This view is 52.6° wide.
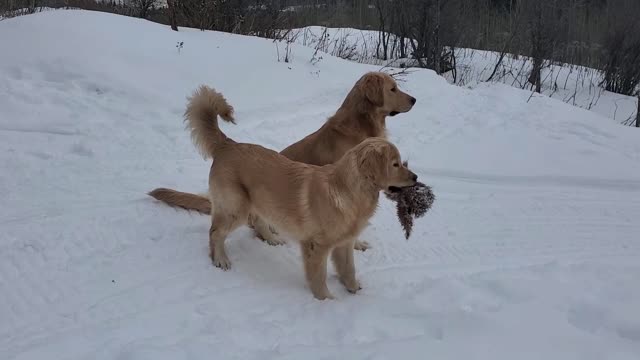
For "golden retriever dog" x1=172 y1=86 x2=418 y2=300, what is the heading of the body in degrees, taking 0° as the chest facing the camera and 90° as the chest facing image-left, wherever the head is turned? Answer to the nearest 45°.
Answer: approximately 315°

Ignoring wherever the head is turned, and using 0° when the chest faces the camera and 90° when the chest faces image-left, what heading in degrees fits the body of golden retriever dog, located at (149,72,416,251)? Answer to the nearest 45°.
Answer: approximately 270°

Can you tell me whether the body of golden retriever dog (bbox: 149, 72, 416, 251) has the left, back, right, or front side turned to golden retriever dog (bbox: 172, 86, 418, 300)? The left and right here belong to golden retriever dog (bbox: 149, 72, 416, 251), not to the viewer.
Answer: right

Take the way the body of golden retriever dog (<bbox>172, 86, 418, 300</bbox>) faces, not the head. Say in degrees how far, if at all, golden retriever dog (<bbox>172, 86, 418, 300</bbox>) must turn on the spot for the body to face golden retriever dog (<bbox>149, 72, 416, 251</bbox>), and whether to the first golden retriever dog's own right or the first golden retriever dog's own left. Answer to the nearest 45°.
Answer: approximately 135° to the first golden retriever dog's own left
